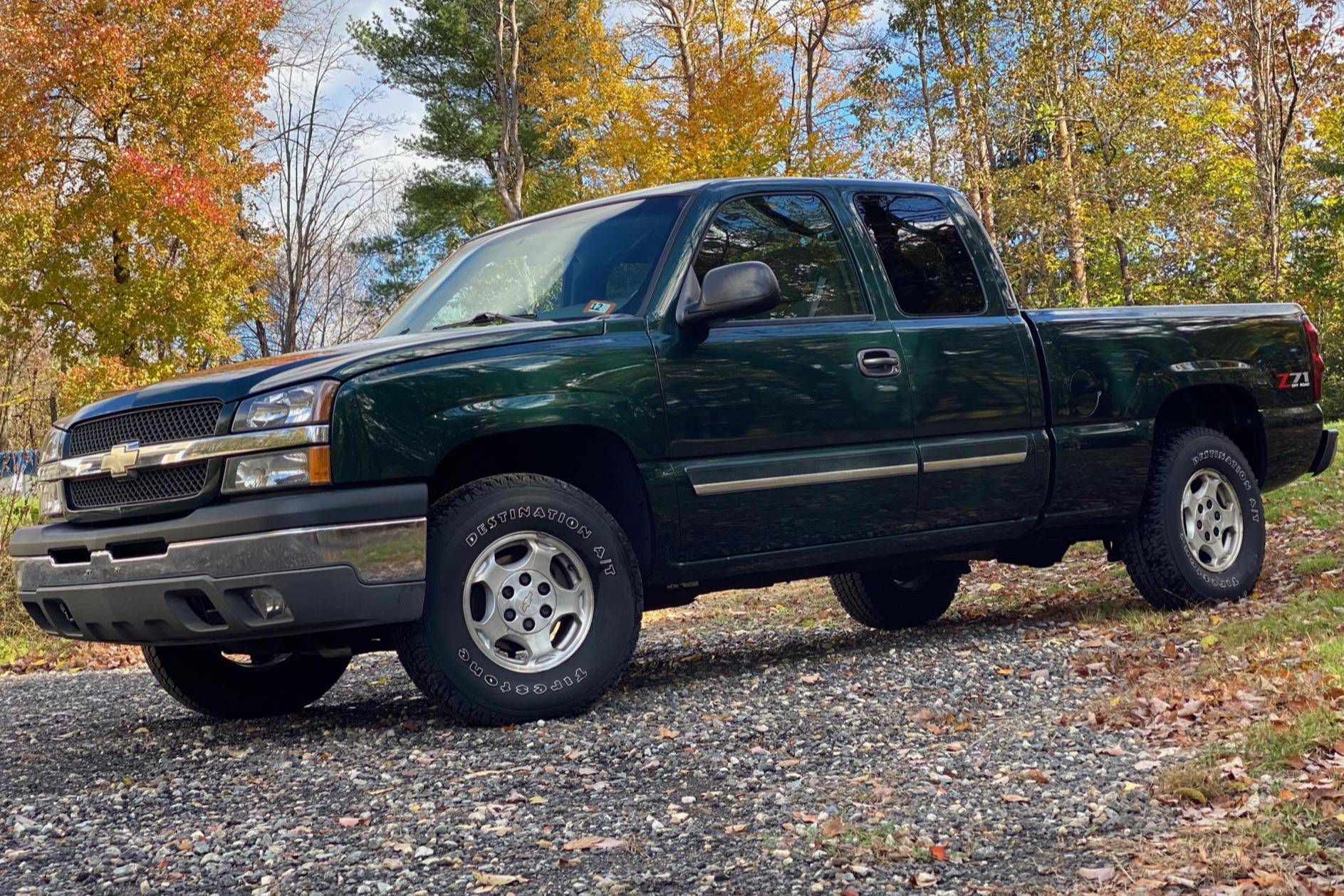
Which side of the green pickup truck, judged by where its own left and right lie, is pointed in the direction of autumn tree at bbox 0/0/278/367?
right

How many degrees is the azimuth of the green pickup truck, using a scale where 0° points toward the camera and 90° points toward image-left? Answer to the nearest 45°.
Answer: approximately 45°
